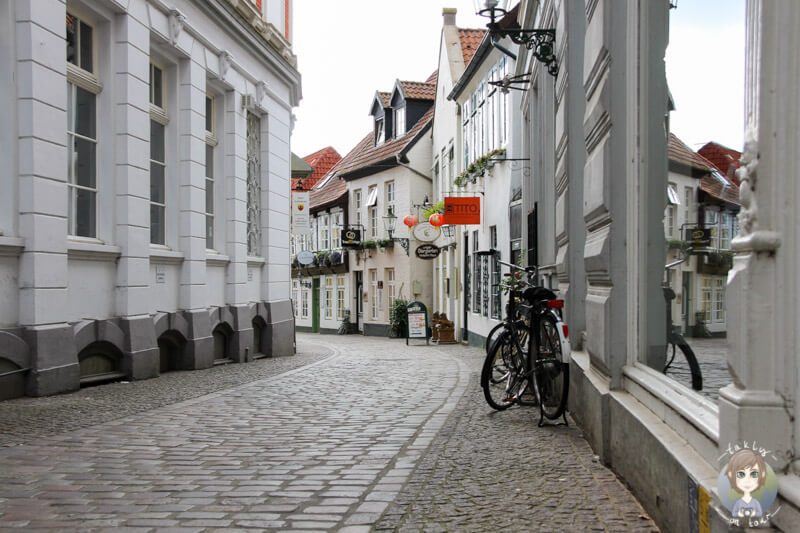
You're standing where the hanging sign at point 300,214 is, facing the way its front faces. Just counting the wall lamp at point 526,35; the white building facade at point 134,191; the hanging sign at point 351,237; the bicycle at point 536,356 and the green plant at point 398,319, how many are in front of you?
3

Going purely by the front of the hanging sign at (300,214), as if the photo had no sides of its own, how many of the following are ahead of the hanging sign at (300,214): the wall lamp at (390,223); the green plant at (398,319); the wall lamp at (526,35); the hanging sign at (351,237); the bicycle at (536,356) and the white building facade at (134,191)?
3

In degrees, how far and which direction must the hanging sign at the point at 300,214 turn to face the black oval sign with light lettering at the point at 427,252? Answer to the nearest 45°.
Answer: approximately 90° to its left

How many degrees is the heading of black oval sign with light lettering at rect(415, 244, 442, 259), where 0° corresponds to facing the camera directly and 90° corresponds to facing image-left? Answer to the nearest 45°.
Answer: approximately 0°

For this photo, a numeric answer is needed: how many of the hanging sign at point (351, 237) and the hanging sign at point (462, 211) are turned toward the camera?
2

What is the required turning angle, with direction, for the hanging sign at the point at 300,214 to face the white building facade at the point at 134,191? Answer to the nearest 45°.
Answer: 0° — it already faces it

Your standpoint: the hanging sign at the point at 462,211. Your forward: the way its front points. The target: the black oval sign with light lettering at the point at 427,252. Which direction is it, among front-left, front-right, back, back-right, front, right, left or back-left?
back
